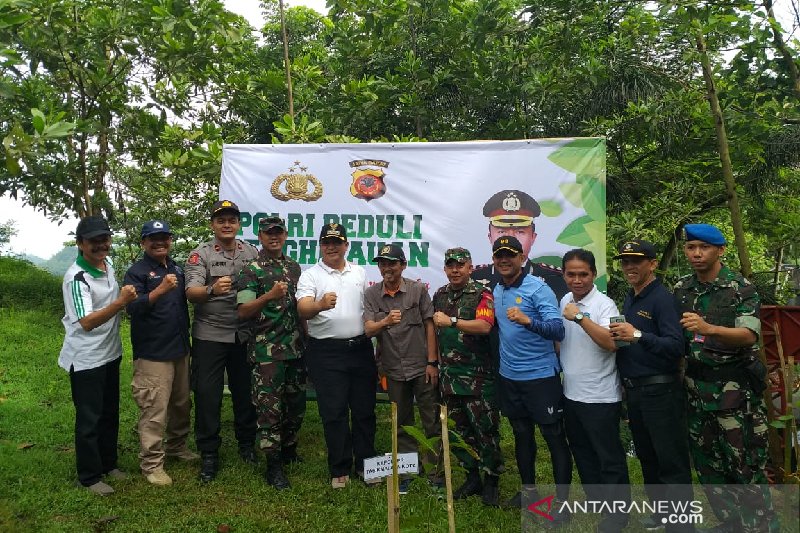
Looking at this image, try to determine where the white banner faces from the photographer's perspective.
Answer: facing the viewer

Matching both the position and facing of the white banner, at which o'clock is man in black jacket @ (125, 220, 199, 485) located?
The man in black jacket is roughly at 2 o'clock from the white banner.

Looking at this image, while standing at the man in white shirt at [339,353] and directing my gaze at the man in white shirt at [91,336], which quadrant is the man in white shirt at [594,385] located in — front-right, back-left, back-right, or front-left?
back-left

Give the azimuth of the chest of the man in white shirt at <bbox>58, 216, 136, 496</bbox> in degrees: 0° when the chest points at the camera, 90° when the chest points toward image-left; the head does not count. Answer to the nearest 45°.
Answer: approximately 315°

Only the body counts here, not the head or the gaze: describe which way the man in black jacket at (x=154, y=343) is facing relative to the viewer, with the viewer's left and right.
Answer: facing the viewer and to the right of the viewer

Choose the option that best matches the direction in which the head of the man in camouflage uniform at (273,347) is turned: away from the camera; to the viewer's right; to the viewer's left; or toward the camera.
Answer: toward the camera

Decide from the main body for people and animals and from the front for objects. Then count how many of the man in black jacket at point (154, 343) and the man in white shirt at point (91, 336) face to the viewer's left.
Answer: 0

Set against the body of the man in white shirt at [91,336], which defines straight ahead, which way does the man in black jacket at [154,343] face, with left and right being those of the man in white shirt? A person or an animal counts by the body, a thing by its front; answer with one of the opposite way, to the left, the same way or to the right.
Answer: the same way

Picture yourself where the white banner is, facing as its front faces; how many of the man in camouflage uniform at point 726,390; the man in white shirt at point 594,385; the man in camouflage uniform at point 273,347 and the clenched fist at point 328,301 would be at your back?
0

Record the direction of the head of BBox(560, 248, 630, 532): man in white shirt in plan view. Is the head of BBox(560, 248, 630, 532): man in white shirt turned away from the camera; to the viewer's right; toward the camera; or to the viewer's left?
toward the camera

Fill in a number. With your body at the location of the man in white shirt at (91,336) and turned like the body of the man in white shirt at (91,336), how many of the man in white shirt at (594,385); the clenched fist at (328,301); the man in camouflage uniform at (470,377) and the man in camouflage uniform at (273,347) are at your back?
0

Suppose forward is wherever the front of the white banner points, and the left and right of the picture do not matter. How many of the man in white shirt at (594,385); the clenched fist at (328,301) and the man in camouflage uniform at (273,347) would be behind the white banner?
0

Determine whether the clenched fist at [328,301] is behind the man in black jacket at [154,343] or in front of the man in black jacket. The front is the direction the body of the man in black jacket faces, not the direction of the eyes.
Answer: in front
